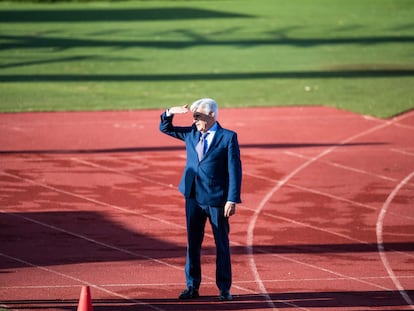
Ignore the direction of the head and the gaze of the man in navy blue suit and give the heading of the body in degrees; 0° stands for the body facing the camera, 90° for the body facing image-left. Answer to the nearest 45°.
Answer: approximately 45°
